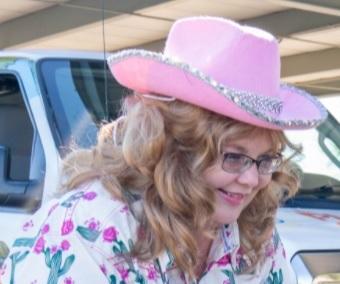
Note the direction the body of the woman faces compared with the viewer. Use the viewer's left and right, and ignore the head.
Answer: facing the viewer and to the right of the viewer

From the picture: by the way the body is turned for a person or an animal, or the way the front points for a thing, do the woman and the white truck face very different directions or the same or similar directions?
same or similar directions

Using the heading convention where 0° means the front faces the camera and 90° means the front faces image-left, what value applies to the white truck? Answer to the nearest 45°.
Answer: approximately 315°

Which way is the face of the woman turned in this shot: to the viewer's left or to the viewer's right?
to the viewer's right

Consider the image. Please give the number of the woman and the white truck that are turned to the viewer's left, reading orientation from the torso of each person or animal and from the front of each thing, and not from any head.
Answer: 0
